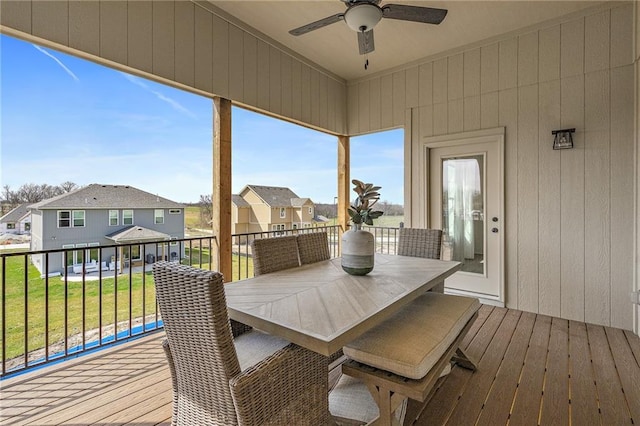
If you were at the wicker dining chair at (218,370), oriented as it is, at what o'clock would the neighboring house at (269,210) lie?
The neighboring house is roughly at 11 o'clock from the wicker dining chair.

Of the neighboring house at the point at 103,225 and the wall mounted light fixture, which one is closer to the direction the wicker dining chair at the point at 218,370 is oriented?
the wall mounted light fixture

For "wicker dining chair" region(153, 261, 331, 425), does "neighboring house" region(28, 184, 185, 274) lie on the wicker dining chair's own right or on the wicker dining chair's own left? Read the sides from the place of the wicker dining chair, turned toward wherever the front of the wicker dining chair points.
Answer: on the wicker dining chair's own left

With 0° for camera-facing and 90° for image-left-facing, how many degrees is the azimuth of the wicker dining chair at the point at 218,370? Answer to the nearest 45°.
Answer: approximately 225°

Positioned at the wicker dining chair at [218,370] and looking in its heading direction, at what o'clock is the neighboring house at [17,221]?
The neighboring house is roughly at 9 o'clock from the wicker dining chair.

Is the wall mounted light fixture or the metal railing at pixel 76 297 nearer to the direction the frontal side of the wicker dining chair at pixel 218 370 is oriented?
the wall mounted light fixture

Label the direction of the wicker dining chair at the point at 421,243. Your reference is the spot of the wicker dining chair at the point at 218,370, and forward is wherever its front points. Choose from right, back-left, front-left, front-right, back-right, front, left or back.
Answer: front

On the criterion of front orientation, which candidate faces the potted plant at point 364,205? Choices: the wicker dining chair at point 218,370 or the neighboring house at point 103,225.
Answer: the wicker dining chair

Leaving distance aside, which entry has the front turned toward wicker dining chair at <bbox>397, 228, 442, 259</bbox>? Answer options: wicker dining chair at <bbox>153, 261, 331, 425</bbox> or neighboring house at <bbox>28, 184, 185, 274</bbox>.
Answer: wicker dining chair at <bbox>153, 261, 331, 425</bbox>
